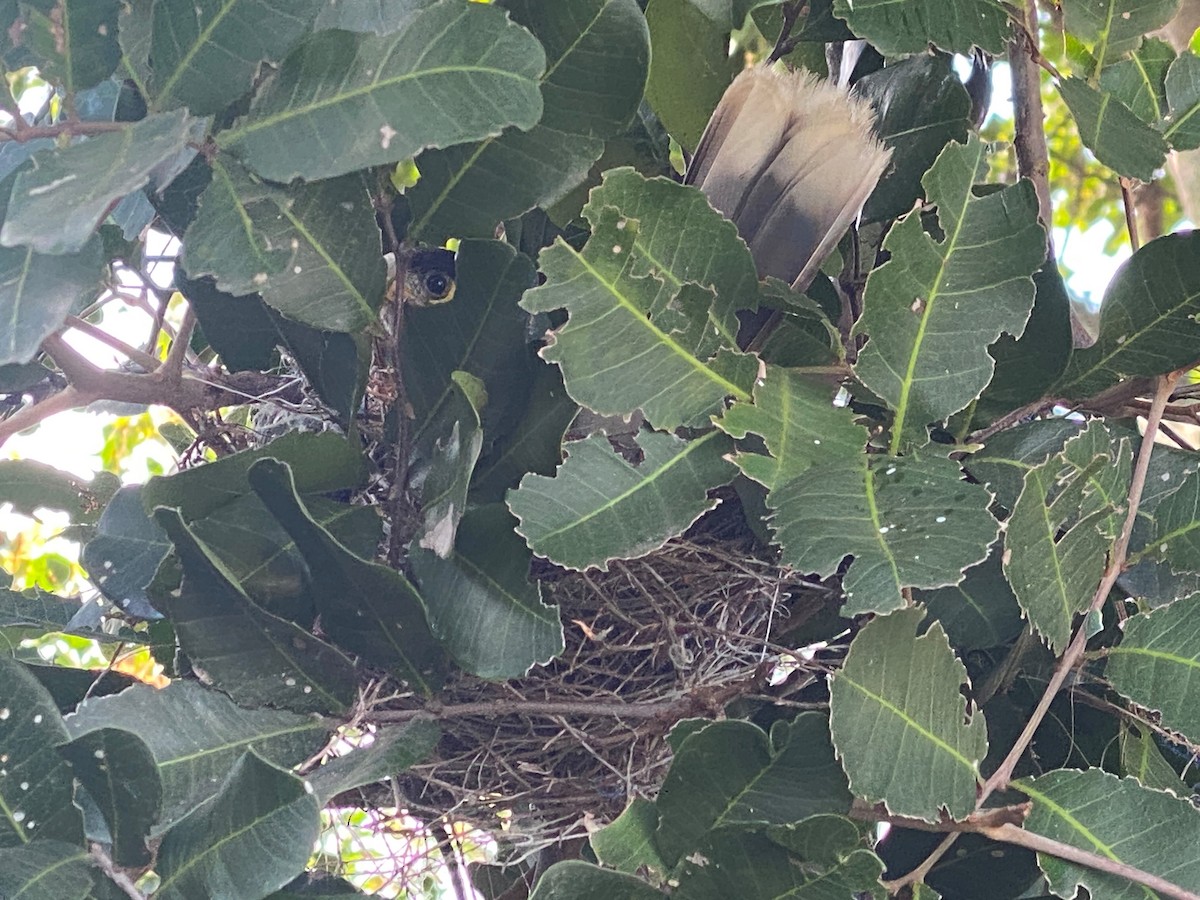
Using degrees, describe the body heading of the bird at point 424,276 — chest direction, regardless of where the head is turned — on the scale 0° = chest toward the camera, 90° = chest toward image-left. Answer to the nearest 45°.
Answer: approximately 90°
